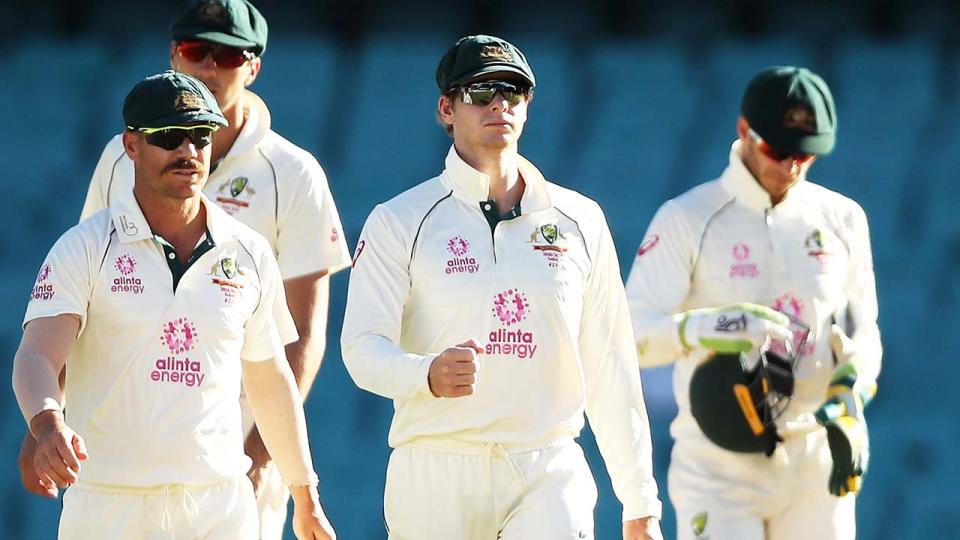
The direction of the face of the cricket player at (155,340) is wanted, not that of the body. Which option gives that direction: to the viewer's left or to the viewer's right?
to the viewer's right

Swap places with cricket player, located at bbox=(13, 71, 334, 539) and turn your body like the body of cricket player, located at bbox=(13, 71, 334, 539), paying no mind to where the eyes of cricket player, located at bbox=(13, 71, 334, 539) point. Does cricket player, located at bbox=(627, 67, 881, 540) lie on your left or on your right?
on your left

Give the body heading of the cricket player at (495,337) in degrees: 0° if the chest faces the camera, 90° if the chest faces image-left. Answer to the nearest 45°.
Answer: approximately 0°
